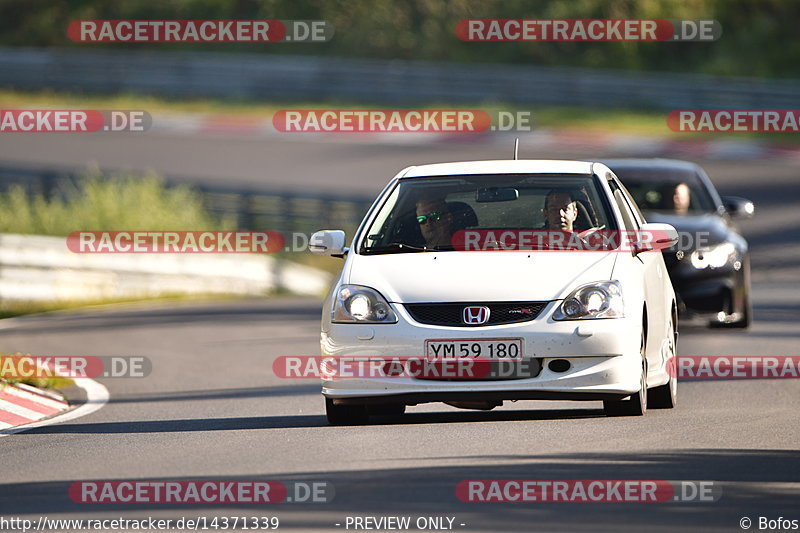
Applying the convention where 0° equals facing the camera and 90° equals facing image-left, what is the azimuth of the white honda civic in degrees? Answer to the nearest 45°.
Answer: approximately 0°

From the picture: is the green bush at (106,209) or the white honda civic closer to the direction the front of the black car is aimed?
the white honda civic

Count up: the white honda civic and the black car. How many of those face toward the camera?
2

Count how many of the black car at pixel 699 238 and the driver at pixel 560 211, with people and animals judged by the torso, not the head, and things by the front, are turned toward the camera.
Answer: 2

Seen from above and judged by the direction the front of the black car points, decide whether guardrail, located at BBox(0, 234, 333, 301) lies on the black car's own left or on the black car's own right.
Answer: on the black car's own right

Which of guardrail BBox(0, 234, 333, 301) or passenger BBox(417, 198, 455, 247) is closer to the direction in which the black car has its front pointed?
the passenger

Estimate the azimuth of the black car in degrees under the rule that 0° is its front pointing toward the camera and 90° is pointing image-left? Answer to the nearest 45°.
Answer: approximately 0°

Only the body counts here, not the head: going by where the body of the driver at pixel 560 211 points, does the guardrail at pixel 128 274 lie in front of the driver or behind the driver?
behind
